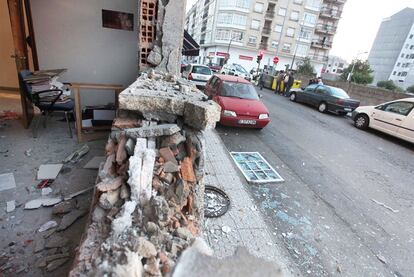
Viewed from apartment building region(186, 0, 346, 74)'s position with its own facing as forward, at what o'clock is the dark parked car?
The dark parked car is roughly at 12 o'clock from the apartment building.

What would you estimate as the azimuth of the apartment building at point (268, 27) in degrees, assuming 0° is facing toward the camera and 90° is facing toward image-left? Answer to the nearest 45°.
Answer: approximately 0°

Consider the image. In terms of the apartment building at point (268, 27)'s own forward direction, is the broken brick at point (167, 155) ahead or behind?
ahead

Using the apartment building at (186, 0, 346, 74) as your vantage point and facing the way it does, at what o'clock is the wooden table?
The wooden table is roughly at 12 o'clock from the apartment building.

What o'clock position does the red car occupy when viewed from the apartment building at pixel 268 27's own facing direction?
The red car is roughly at 12 o'clock from the apartment building.

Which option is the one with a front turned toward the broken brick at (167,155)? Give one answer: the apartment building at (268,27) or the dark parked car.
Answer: the apartment building

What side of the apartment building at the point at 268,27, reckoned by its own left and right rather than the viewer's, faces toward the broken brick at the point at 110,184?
front

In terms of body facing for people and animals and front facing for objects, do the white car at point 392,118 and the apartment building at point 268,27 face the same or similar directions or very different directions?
very different directions

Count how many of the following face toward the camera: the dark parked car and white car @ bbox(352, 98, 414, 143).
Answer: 0

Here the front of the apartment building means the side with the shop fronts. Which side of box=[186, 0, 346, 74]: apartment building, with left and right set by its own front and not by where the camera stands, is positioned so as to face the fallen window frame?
front
